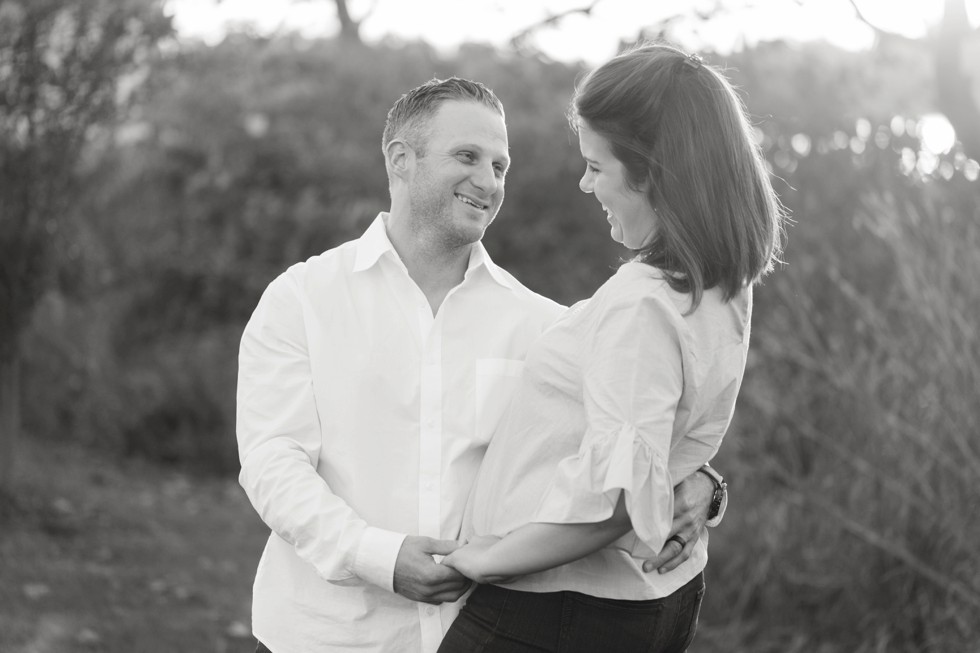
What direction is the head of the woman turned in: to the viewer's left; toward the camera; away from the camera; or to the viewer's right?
to the viewer's left

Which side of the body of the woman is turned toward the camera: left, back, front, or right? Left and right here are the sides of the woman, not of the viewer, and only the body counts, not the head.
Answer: left

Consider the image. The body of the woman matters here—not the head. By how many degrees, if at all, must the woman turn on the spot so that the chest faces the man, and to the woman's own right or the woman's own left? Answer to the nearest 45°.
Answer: approximately 45° to the woman's own right

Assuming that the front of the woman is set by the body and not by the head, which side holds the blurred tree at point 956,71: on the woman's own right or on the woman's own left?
on the woman's own right

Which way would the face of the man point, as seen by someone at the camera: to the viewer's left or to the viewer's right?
to the viewer's right

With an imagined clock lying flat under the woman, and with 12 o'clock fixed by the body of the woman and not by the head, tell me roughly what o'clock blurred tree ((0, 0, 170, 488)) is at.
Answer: The blurred tree is roughly at 2 o'clock from the woman.
